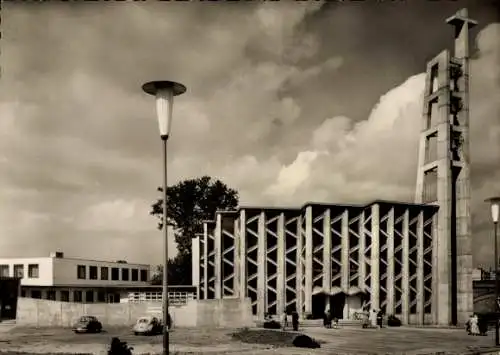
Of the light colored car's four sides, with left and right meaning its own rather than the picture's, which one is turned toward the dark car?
right

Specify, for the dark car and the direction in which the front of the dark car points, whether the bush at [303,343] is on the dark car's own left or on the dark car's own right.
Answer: on the dark car's own left

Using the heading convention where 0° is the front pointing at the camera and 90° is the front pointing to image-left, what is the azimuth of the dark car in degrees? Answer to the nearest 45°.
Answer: approximately 45°

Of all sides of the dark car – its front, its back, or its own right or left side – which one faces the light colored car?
left

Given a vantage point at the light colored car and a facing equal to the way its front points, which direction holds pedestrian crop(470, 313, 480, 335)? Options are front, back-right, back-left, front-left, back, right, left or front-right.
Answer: back-left
